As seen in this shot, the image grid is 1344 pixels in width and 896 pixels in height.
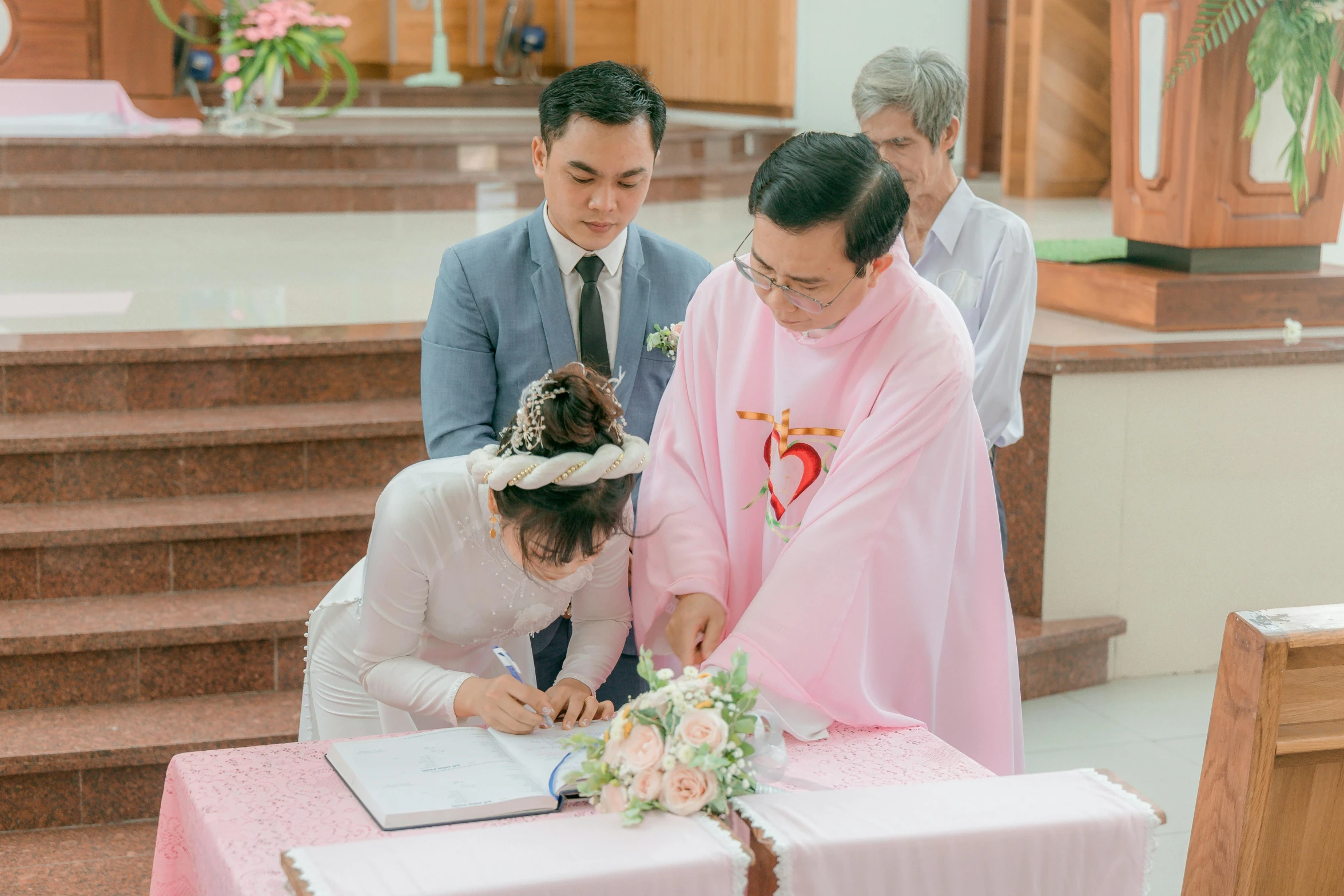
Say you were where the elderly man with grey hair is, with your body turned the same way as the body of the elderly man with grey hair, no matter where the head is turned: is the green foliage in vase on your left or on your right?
on your right

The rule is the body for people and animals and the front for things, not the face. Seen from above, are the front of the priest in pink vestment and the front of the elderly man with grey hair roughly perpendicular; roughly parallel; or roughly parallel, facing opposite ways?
roughly parallel

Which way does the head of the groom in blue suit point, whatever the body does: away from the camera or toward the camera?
toward the camera

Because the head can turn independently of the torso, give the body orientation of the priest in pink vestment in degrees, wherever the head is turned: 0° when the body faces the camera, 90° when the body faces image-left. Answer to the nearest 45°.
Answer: approximately 45°

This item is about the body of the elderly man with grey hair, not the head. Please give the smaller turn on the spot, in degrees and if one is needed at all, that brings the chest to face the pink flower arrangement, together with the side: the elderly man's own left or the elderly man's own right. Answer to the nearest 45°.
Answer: approximately 90° to the elderly man's own right

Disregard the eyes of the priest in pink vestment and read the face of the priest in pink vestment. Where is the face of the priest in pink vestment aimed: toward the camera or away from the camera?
toward the camera

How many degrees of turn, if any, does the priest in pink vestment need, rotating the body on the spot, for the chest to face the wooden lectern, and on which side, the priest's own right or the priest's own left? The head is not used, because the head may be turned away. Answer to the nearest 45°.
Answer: approximately 135° to the priest's own right

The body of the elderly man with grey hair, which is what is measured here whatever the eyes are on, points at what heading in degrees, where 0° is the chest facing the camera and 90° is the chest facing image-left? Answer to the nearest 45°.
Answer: approximately 45°

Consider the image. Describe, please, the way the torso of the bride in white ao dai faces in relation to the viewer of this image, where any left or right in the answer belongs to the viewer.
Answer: facing the viewer and to the right of the viewer

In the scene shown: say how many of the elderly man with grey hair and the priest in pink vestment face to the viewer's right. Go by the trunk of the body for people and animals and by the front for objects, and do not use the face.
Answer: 0

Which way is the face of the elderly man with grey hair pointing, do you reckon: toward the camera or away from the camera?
toward the camera

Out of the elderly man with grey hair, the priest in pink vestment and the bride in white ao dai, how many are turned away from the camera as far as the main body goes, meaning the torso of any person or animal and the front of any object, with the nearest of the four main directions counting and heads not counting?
0
